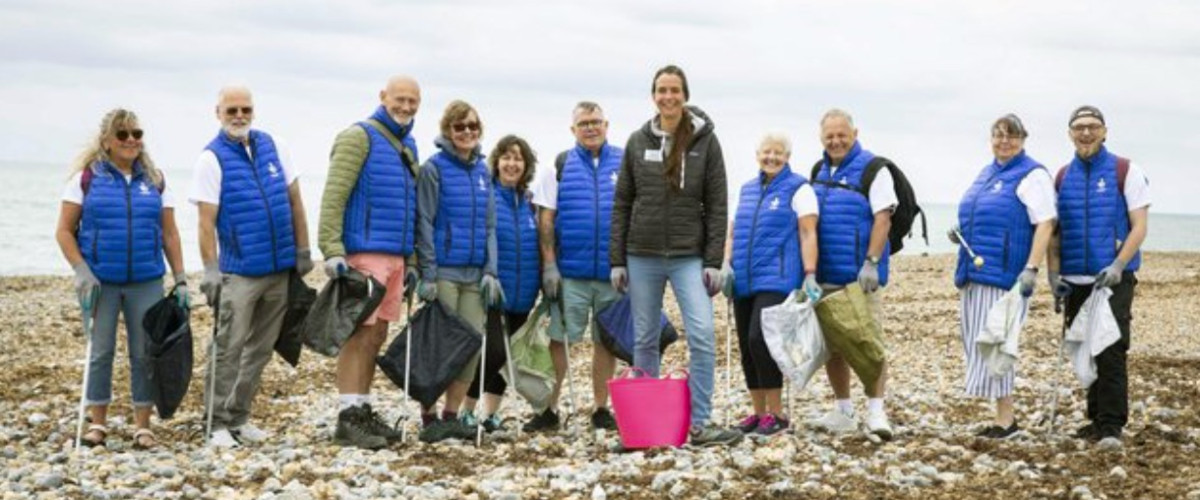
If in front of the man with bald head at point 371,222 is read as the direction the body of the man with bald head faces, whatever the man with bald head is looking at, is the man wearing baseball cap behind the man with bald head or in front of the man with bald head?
in front

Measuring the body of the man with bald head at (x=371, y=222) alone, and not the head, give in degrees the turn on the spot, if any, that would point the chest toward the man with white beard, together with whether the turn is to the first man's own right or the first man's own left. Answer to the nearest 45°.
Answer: approximately 135° to the first man's own right

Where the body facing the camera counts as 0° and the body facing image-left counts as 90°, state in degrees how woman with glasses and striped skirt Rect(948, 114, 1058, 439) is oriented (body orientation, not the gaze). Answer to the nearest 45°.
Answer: approximately 45°

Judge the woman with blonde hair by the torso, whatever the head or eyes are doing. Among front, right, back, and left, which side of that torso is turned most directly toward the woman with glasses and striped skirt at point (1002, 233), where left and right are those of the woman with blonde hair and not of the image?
left

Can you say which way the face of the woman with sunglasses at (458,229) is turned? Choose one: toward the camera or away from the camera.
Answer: toward the camera

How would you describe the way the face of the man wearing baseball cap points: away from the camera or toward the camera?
toward the camera

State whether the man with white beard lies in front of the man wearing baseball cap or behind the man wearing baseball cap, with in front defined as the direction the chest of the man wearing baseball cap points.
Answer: in front

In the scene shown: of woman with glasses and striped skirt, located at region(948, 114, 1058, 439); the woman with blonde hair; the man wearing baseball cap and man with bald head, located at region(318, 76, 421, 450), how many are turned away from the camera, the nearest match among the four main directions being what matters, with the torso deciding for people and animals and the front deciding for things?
0

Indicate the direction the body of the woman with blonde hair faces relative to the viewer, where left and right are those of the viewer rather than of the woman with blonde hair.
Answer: facing the viewer

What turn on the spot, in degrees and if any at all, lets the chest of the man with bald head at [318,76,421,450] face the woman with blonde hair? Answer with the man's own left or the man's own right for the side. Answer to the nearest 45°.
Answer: approximately 135° to the man's own right

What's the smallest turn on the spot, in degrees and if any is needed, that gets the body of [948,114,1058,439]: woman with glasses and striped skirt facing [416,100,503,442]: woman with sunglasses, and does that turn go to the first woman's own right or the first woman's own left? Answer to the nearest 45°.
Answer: approximately 45° to the first woman's own right
